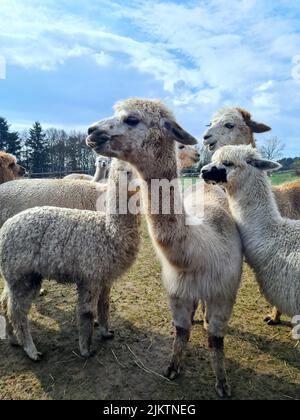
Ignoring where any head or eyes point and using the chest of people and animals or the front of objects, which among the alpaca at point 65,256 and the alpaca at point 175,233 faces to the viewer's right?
the alpaca at point 65,256

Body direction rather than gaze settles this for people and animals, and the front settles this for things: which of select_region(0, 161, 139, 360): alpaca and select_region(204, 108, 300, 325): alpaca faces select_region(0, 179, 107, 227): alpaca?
select_region(204, 108, 300, 325): alpaca

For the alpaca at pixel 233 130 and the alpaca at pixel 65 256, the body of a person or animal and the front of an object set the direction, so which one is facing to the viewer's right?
the alpaca at pixel 65 256

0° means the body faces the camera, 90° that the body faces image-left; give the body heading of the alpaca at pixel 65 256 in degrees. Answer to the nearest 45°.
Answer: approximately 270°

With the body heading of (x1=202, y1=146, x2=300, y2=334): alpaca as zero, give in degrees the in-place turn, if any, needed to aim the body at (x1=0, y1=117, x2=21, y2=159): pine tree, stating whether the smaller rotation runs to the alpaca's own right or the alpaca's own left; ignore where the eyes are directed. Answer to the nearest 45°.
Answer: approximately 45° to the alpaca's own right

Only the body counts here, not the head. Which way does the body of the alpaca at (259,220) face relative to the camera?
to the viewer's left

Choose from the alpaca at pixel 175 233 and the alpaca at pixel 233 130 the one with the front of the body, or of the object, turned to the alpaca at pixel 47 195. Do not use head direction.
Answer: the alpaca at pixel 233 130

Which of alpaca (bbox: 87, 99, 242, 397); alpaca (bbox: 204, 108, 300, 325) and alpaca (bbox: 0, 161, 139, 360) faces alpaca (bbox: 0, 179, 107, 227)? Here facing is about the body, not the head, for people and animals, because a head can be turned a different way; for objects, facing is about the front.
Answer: alpaca (bbox: 204, 108, 300, 325)

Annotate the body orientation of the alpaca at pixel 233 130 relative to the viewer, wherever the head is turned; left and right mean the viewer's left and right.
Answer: facing to the left of the viewer

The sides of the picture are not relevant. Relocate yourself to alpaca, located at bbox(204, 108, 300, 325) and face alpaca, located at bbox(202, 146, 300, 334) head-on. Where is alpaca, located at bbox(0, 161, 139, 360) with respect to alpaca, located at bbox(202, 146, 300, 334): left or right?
right

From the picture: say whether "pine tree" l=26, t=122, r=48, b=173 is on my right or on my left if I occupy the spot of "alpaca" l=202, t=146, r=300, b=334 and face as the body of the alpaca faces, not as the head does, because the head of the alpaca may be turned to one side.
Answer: on my right

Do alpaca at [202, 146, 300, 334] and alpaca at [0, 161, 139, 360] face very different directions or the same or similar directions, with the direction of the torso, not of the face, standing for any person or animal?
very different directions
